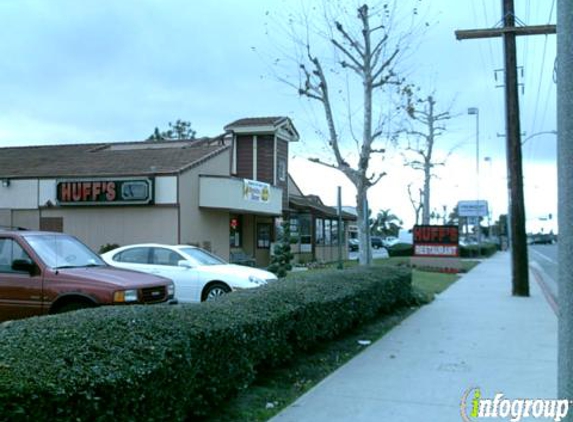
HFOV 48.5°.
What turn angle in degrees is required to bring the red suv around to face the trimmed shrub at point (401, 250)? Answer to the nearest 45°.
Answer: approximately 90° to its left

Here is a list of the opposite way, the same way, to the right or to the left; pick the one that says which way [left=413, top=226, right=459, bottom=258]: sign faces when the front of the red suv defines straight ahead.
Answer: to the right

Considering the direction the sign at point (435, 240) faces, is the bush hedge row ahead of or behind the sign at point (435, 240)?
ahead

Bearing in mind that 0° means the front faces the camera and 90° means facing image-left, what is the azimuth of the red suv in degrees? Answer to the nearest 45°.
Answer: approximately 315°

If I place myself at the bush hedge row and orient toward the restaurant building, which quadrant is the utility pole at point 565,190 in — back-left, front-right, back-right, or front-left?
back-right

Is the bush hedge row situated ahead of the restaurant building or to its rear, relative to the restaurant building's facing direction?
ahead

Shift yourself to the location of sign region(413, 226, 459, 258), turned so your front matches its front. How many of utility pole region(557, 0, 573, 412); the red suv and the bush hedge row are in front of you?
3

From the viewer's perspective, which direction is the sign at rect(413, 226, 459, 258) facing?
toward the camera

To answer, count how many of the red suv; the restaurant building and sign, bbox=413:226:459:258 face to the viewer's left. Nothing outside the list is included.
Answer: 0

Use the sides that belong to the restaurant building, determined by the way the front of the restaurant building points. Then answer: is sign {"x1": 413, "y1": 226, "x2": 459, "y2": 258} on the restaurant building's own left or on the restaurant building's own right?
on the restaurant building's own left

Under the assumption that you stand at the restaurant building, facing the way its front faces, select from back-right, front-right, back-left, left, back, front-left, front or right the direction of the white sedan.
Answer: front-right

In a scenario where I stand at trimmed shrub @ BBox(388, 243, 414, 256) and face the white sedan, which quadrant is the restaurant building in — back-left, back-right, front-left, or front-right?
front-right

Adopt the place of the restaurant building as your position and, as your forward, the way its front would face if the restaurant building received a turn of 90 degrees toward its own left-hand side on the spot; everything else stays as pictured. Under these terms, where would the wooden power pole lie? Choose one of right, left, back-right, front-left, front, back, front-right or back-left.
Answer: right

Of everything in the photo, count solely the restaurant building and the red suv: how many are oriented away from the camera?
0

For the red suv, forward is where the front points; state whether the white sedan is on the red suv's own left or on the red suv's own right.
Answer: on the red suv's own left

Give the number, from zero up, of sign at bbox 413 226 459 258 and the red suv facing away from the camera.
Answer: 0

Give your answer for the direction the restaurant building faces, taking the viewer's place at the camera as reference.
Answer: facing the viewer and to the right of the viewer

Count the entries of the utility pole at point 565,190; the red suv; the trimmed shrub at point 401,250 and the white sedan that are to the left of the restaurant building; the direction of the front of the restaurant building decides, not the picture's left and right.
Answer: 1

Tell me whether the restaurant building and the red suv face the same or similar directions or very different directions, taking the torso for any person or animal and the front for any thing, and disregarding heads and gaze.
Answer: same or similar directions

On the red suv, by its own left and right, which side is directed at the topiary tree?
left
